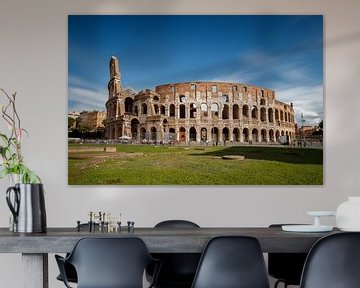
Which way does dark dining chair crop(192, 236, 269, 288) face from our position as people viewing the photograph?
facing away from the viewer

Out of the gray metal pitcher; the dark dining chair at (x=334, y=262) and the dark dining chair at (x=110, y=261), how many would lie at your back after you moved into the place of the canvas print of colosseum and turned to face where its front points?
0

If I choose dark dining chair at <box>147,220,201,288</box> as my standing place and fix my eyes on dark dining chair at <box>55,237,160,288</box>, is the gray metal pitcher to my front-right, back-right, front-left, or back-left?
front-right

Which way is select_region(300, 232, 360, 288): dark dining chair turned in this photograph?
away from the camera

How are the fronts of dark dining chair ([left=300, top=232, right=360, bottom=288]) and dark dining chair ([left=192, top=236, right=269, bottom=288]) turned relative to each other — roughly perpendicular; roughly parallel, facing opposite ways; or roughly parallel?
roughly parallel

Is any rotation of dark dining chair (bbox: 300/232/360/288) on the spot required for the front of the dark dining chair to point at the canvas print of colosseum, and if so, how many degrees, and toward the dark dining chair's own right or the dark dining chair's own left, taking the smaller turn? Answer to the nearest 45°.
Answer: approximately 45° to the dark dining chair's own left

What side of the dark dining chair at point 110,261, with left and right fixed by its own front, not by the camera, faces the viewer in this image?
back

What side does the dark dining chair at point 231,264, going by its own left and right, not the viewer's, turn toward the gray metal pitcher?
left

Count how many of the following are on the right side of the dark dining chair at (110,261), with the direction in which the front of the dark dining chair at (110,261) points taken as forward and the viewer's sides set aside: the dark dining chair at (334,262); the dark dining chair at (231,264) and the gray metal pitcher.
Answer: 2

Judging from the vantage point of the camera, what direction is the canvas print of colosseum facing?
facing the viewer

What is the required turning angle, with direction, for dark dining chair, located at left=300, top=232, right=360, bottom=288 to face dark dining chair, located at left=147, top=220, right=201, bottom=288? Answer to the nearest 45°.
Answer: approximately 45° to its left

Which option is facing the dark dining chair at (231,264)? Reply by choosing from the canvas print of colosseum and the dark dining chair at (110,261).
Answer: the canvas print of colosseum

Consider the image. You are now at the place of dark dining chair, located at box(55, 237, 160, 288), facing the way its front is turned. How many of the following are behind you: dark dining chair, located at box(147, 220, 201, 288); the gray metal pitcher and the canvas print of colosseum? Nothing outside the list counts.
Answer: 0
